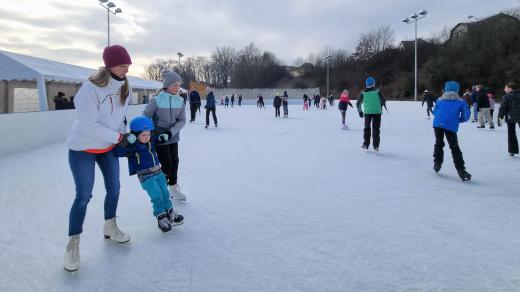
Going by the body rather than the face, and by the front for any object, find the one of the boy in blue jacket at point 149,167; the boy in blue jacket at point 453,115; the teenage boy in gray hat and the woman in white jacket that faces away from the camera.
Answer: the boy in blue jacket at point 453,115

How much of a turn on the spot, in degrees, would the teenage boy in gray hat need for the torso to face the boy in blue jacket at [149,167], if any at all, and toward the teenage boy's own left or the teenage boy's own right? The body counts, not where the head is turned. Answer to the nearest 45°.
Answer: approximately 45° to the teenage boy's own right

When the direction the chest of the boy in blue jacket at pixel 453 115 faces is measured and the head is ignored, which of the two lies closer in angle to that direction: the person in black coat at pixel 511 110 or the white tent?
the person in black coat

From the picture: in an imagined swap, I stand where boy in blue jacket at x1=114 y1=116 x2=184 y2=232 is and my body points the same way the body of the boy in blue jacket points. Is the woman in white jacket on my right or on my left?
on my right

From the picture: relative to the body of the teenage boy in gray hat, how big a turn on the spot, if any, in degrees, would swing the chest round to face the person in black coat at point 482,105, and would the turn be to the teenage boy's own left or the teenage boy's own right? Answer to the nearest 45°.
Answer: approximately 90° to the teenage boy's own left

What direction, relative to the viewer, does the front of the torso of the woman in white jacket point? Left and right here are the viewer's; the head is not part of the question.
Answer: facing the viewer and to the right of the viewer

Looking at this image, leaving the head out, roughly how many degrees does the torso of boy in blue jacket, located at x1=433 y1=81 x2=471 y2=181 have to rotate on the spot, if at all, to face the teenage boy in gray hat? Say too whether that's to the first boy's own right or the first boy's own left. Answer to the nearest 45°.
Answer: approximately 135° to the first boy's own left

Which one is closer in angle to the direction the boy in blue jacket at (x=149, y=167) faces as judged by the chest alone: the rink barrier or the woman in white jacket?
the woman in white jacket

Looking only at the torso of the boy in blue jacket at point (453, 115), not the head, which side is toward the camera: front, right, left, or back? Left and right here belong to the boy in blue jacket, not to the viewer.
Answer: back

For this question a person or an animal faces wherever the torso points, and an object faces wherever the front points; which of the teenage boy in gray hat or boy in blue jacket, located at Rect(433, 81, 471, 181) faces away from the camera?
the boy in blue jacket

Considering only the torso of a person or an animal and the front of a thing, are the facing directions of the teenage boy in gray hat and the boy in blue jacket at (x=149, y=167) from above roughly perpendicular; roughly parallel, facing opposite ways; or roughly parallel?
roughly parallel

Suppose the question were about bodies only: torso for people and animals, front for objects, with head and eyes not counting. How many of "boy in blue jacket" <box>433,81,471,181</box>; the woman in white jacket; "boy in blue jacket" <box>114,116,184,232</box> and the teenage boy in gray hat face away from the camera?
1
